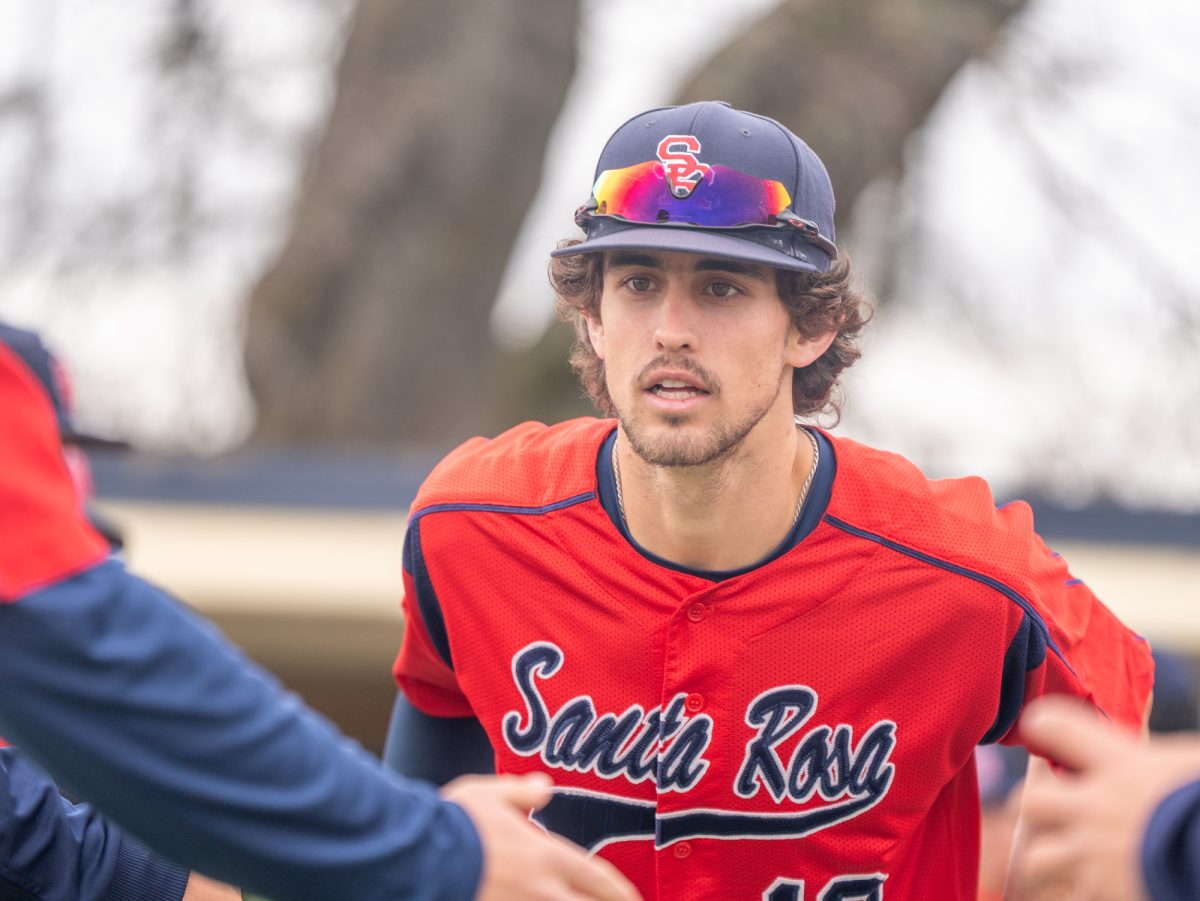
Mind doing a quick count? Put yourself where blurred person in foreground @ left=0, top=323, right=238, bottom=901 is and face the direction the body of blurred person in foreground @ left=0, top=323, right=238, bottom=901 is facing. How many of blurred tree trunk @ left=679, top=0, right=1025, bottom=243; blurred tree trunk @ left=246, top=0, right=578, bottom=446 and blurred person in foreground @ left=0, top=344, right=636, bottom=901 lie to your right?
1

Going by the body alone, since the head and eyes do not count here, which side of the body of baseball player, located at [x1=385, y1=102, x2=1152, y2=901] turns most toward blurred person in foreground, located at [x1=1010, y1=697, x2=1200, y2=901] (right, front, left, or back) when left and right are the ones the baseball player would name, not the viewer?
front

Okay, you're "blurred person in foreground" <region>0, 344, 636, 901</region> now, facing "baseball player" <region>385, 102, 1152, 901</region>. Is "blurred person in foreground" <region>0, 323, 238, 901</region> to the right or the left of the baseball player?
left

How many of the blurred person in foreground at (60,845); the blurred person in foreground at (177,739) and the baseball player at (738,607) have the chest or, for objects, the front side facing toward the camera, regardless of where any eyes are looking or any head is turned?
1

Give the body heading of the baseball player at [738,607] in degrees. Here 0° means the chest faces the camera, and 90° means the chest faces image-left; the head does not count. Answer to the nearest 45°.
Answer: approximately 0°

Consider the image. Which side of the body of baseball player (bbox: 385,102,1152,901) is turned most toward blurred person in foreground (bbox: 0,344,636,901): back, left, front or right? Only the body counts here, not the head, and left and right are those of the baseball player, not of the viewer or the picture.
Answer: front

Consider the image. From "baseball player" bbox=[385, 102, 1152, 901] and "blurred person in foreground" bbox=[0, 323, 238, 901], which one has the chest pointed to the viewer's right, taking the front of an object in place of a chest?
the blurred person in foreground

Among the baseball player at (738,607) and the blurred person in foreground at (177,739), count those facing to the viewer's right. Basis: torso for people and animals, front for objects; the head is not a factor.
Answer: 1

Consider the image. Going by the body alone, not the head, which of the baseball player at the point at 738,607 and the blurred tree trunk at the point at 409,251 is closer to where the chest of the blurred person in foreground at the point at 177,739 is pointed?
the baseball player

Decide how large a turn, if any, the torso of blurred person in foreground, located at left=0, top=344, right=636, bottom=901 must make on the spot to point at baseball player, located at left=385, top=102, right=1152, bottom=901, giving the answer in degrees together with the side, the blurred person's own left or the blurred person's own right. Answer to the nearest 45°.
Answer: approximately 45° to the blurred person's own left

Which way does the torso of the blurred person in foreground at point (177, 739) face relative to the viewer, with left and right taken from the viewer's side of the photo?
facing to the right of the viewer

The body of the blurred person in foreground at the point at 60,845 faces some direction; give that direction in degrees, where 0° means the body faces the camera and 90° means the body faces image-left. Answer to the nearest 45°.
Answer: approximately 270°

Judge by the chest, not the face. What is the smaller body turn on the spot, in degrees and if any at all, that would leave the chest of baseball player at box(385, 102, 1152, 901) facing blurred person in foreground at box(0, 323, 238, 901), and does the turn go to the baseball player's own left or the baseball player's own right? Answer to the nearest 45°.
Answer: approximately 45° to the baseball player's own right
